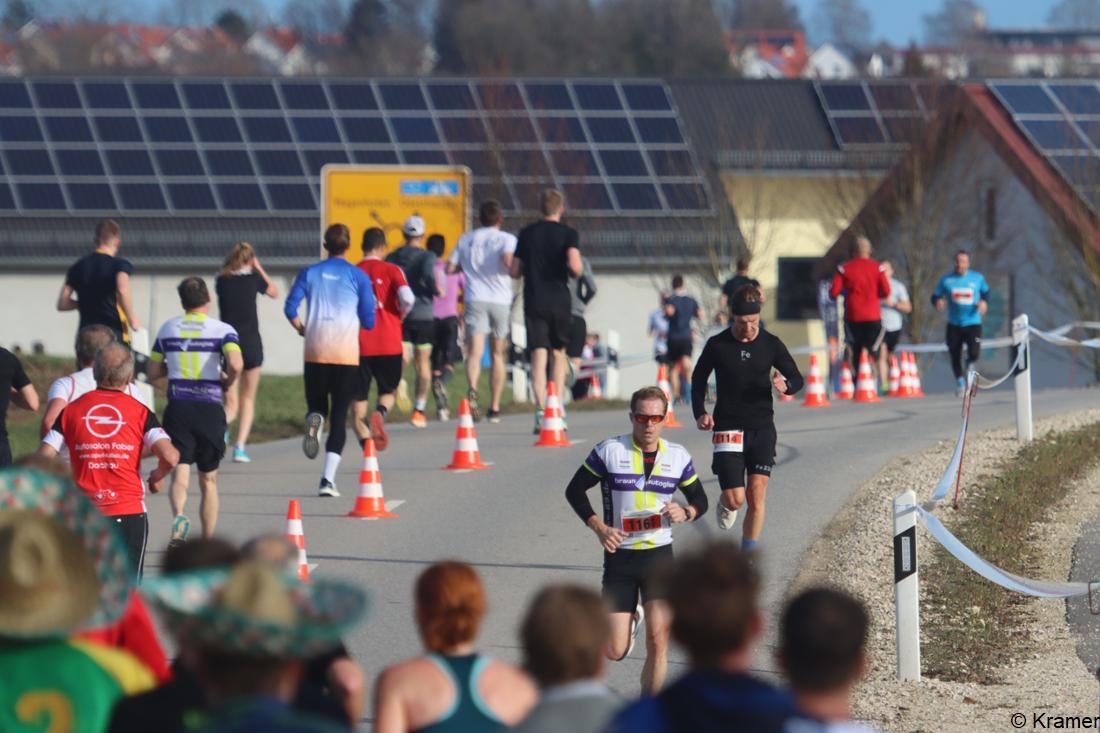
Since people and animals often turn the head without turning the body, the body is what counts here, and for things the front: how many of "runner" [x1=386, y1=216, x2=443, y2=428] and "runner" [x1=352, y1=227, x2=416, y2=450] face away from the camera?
2

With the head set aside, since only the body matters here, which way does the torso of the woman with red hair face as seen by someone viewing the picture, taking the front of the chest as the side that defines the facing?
away from the camera

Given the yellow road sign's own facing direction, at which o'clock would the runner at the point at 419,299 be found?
The runner is roughly at 12 o'clock from the yellow road sign.

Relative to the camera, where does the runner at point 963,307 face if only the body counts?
toward the camera

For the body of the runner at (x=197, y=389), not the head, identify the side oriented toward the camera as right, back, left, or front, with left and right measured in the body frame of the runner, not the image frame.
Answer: back

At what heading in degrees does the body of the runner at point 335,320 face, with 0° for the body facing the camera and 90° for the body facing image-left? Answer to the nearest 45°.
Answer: approximately 180°

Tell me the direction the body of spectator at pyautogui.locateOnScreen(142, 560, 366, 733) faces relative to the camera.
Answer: away from the camera

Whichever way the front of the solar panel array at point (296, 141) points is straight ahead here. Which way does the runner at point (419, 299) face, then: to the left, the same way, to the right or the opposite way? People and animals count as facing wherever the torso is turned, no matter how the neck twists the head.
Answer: the opposite way

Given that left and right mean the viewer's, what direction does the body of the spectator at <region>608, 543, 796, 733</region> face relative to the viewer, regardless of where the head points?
facing away from the viewer

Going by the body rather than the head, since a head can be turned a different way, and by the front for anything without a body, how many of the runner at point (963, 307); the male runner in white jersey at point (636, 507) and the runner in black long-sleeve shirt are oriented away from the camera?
0

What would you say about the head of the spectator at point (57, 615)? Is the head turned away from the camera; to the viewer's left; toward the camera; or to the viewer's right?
away from the camera

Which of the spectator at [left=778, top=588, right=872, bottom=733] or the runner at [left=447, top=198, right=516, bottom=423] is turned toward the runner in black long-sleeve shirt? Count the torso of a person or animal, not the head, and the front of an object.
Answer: the spectator

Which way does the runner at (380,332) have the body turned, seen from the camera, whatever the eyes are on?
away from the camera

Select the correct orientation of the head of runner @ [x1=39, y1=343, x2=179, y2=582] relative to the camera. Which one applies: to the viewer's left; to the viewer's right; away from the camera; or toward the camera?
away from the camera

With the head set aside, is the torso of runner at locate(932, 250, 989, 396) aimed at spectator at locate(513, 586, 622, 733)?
yes

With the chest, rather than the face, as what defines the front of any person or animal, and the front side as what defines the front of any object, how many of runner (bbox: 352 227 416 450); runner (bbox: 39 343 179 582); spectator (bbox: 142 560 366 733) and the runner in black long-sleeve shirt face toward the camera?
1

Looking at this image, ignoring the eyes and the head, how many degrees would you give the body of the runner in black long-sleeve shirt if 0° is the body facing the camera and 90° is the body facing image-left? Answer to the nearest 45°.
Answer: approximately 0°

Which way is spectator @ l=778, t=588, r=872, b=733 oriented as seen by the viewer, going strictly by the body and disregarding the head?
away from the camera

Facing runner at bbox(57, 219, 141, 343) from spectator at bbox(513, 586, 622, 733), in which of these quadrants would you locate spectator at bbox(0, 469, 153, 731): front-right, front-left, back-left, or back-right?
front-left
